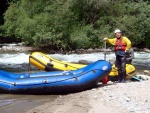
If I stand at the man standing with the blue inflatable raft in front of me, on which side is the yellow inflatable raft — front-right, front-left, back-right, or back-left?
front-right

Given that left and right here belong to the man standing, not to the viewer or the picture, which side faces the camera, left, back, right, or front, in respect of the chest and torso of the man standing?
front

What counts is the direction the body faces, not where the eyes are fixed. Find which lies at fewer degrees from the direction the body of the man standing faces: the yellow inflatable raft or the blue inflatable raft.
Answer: the blue inflatable raft

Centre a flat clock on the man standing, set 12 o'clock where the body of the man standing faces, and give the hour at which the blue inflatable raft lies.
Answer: The blue inflatable raft is roughly at 2 o'clock from the man standing.

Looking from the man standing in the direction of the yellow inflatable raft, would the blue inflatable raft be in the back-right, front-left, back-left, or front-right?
front-left
